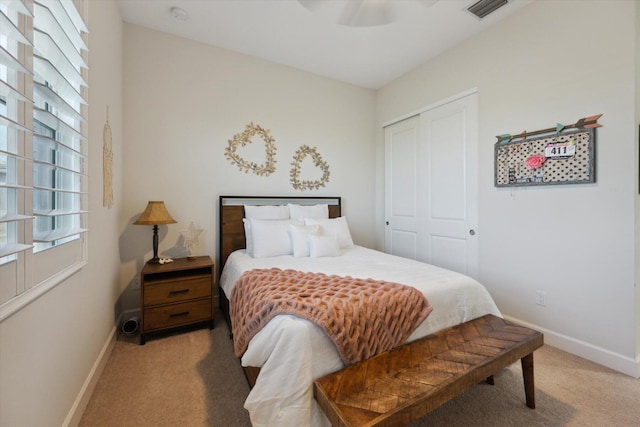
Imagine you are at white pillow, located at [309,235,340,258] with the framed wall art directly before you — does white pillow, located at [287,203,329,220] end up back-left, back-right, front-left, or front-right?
back-left

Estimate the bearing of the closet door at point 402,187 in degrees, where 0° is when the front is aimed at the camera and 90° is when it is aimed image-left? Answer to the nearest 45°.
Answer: approximately 45°

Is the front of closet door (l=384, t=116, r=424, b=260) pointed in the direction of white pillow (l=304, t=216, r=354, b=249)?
yes

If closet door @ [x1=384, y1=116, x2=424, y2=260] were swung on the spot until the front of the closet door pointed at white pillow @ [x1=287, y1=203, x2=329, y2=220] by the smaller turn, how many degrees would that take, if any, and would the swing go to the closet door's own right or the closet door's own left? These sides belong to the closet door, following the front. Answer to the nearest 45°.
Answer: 0° — it already faces it

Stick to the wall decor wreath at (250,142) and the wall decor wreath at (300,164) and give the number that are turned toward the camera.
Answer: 2

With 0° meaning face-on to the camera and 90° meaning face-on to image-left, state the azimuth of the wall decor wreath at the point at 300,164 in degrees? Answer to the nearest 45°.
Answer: approximately 0°

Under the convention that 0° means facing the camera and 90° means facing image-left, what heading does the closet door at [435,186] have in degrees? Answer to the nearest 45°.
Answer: approximately 45°

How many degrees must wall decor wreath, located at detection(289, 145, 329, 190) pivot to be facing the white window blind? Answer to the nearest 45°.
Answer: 0° — it already faces it

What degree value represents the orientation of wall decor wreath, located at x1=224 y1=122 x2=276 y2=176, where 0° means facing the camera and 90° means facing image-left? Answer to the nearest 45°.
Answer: approximately 0°

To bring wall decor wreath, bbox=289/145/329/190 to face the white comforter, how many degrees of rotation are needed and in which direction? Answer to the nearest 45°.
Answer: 0° — it already faces it

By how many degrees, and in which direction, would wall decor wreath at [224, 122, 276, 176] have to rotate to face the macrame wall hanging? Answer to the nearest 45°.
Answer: approximately 45° to its right

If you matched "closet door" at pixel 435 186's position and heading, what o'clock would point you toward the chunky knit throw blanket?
The chunky knit throw blanket is roughly at 11 o'clock from the closet door.

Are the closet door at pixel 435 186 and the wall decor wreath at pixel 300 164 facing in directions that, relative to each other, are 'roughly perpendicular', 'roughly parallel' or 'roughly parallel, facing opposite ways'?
roughly perpendicular
